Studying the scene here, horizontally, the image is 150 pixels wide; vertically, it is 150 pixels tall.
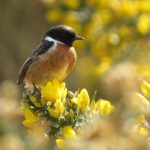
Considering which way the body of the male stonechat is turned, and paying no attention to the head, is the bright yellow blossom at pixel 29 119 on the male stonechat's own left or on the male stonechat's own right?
on the male stonechat's own right

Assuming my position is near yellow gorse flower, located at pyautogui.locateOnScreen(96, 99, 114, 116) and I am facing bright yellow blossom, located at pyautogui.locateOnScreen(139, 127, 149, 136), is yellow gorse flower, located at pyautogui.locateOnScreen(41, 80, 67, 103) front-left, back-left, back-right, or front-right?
back-right

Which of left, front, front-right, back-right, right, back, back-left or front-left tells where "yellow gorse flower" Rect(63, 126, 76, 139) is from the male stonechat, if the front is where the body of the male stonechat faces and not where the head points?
front

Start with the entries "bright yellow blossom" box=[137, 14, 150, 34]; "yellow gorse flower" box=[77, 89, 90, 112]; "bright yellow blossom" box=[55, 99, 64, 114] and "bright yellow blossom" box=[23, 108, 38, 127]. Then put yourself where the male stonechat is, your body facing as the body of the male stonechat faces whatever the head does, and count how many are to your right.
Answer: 3

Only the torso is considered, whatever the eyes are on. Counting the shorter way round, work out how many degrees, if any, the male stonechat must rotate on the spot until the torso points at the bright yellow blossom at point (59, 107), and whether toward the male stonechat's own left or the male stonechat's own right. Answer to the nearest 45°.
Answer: approximately 90° to the male stonechat's own right

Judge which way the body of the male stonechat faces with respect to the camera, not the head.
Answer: to the viewer's right

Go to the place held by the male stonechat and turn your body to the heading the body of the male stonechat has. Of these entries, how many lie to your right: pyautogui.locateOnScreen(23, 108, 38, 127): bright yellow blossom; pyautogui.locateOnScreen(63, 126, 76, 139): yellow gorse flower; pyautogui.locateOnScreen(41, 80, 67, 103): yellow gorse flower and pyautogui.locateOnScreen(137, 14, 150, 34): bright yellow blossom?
3
